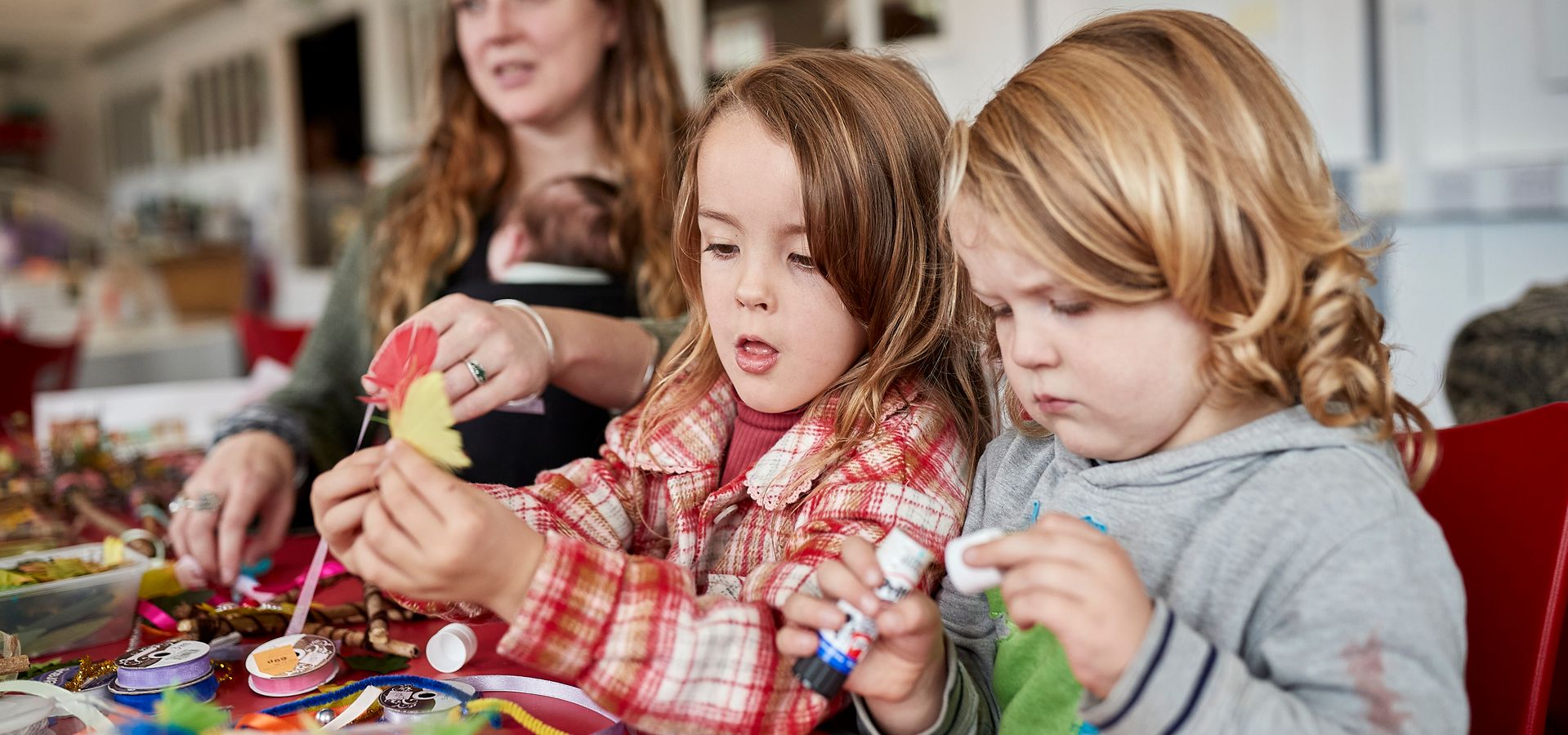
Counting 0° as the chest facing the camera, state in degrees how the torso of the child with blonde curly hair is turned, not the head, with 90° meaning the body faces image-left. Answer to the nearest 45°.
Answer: approximately 45°

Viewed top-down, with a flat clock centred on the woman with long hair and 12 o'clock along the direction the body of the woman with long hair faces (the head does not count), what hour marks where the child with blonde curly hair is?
The child with blonde curly hair is roughly at 10 o'clock from the woman with long hair.

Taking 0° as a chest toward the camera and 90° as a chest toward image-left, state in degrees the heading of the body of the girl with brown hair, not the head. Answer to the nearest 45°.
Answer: approximately 45°

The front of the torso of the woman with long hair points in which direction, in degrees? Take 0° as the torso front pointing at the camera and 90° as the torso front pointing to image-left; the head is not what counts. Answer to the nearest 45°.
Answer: approximately 45°
